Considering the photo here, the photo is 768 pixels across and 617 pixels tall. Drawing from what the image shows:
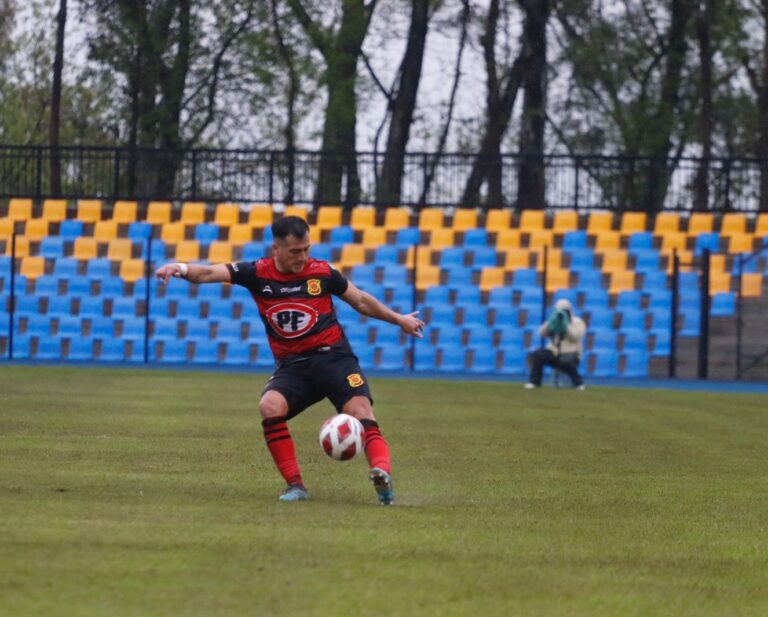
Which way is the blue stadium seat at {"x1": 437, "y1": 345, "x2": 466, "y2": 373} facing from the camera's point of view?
toward the camera

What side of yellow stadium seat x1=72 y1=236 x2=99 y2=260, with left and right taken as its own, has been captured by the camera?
front

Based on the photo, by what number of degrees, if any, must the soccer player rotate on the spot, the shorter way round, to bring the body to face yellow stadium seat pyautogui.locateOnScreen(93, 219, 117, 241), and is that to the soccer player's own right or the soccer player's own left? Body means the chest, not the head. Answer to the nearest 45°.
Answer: approximately 180°

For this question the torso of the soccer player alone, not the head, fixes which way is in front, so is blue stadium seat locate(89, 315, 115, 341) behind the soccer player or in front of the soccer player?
behind

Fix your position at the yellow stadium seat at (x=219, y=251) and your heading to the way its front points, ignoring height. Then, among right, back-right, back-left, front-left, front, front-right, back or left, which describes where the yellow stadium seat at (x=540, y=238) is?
left

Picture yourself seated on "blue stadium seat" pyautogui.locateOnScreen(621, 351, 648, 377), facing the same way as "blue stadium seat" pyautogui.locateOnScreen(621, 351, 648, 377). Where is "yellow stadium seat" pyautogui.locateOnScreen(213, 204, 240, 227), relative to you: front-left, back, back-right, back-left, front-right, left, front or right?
right

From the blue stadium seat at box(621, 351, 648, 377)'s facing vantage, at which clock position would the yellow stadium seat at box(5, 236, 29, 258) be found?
The yellow stadium seat is roughly at 3 o'clock from the blue stadium seat.

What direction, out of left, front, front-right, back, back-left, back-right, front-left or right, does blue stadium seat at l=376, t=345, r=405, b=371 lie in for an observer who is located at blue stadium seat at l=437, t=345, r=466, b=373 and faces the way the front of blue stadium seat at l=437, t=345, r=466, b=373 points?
right

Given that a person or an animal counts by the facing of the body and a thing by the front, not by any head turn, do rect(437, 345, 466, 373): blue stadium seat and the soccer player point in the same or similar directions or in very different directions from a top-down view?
same or similar directions

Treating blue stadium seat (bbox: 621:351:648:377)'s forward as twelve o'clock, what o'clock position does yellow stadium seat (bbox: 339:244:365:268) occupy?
The yellow stadium seat is roughly at 3 o'clock from the blue stadium seat.

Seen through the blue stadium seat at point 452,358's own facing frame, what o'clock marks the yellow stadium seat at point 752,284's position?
The yellow stadium seat is roughly at 9 o'clock from the blue stadium seat.

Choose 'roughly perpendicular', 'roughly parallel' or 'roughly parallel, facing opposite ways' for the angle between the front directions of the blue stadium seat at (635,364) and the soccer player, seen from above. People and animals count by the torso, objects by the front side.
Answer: roughly parallel

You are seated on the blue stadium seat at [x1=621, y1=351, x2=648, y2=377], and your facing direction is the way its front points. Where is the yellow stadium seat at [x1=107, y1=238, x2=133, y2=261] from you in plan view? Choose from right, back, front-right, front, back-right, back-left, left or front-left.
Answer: right

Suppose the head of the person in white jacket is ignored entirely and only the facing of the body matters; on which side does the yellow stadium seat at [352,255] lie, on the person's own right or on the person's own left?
on the person's own right
